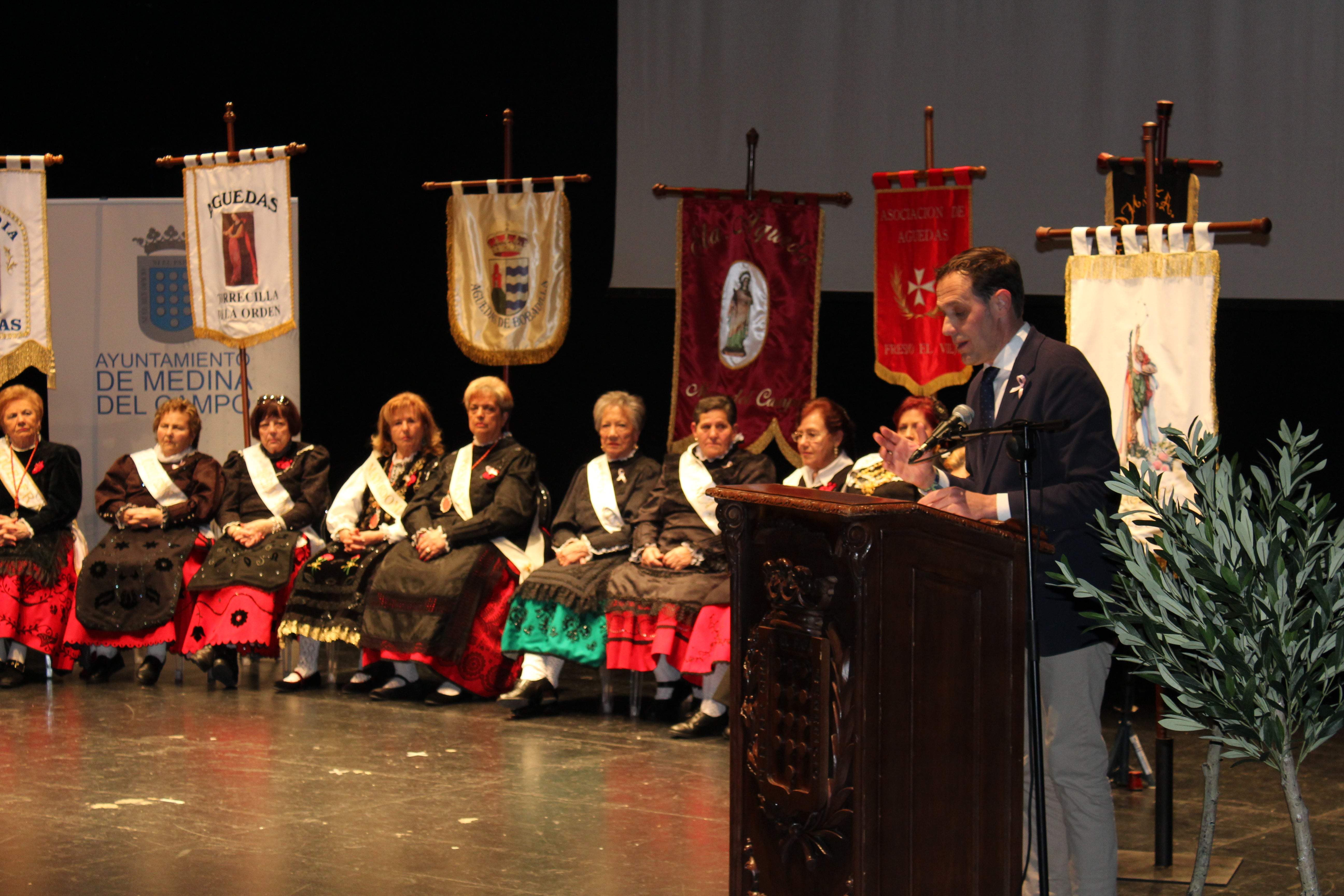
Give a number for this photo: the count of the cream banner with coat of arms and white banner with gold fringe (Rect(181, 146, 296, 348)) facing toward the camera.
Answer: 2

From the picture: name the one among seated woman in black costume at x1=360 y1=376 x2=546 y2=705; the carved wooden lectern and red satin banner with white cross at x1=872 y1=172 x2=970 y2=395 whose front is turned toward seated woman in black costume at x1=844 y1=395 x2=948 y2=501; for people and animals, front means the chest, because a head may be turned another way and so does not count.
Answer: the red satin banner with white cross

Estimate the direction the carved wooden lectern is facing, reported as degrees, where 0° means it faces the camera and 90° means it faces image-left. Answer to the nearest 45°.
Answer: approximately 45°

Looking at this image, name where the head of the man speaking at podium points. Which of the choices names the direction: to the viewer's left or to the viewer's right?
to the viewer's left

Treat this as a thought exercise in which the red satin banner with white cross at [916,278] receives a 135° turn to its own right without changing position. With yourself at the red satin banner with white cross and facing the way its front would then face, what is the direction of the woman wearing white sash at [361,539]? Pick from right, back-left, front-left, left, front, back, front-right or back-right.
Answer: front-left

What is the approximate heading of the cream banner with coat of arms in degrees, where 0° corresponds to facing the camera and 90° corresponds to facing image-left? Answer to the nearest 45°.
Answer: approximately 0°

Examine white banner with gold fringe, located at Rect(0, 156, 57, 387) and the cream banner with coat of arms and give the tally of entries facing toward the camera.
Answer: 2

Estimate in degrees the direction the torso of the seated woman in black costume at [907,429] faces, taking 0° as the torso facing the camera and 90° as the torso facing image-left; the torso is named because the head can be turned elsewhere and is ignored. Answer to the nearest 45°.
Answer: approximately 45°

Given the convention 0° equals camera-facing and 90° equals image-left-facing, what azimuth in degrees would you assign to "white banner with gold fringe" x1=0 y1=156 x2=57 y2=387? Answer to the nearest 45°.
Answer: approximately 0°

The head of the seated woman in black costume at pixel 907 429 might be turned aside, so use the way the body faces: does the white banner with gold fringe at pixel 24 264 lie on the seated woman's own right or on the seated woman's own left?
on the seated woman's own right

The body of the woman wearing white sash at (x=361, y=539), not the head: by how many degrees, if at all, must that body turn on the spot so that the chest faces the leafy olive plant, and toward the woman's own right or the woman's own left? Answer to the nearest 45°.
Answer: approximately 45° to the woman's own left

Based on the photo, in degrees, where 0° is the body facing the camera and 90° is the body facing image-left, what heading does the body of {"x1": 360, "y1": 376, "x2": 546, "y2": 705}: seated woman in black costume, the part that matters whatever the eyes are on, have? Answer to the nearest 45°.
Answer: approximately 45°
